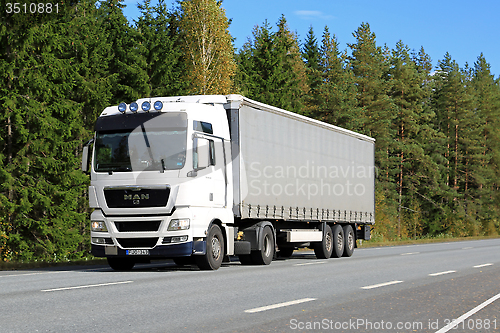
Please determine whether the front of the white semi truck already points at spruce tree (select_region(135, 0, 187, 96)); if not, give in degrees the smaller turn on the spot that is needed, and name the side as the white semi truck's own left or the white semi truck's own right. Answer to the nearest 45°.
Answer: approximately 135° to the white semi truck's own right

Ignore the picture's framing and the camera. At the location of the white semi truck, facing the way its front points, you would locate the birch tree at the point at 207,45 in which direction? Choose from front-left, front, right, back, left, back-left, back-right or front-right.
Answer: back-right

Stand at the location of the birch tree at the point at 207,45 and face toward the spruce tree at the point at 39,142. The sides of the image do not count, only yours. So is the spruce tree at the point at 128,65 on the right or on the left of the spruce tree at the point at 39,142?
right

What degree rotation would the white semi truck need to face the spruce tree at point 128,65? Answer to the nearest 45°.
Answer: approximately 135° to its right

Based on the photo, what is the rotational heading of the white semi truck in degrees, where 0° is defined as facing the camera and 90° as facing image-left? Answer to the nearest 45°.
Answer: approximately 45°

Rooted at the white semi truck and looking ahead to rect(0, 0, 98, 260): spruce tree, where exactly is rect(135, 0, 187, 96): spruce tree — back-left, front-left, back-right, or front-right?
front-right

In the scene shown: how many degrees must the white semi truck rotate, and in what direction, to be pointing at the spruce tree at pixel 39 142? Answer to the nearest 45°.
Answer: approximately 90° to its right
